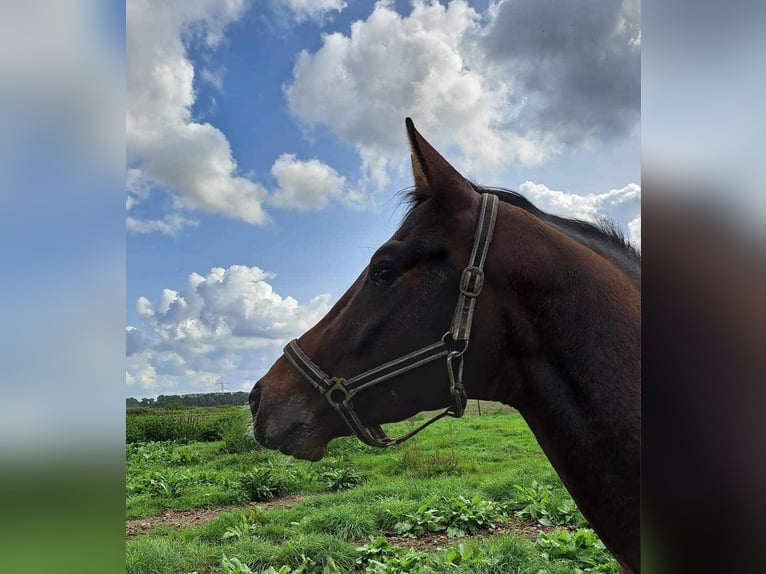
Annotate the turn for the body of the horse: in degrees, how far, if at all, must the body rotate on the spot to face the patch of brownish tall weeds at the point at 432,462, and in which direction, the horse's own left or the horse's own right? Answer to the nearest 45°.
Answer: approximately 90° to the horse's own right

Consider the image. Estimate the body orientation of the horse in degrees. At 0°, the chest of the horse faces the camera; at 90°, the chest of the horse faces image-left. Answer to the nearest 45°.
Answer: approximately 90°

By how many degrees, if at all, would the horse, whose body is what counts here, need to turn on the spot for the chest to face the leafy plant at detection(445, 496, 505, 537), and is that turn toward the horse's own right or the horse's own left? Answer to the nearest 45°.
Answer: approximately 90° to the horse's own right

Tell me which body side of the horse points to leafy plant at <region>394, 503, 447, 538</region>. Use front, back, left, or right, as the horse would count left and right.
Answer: right
